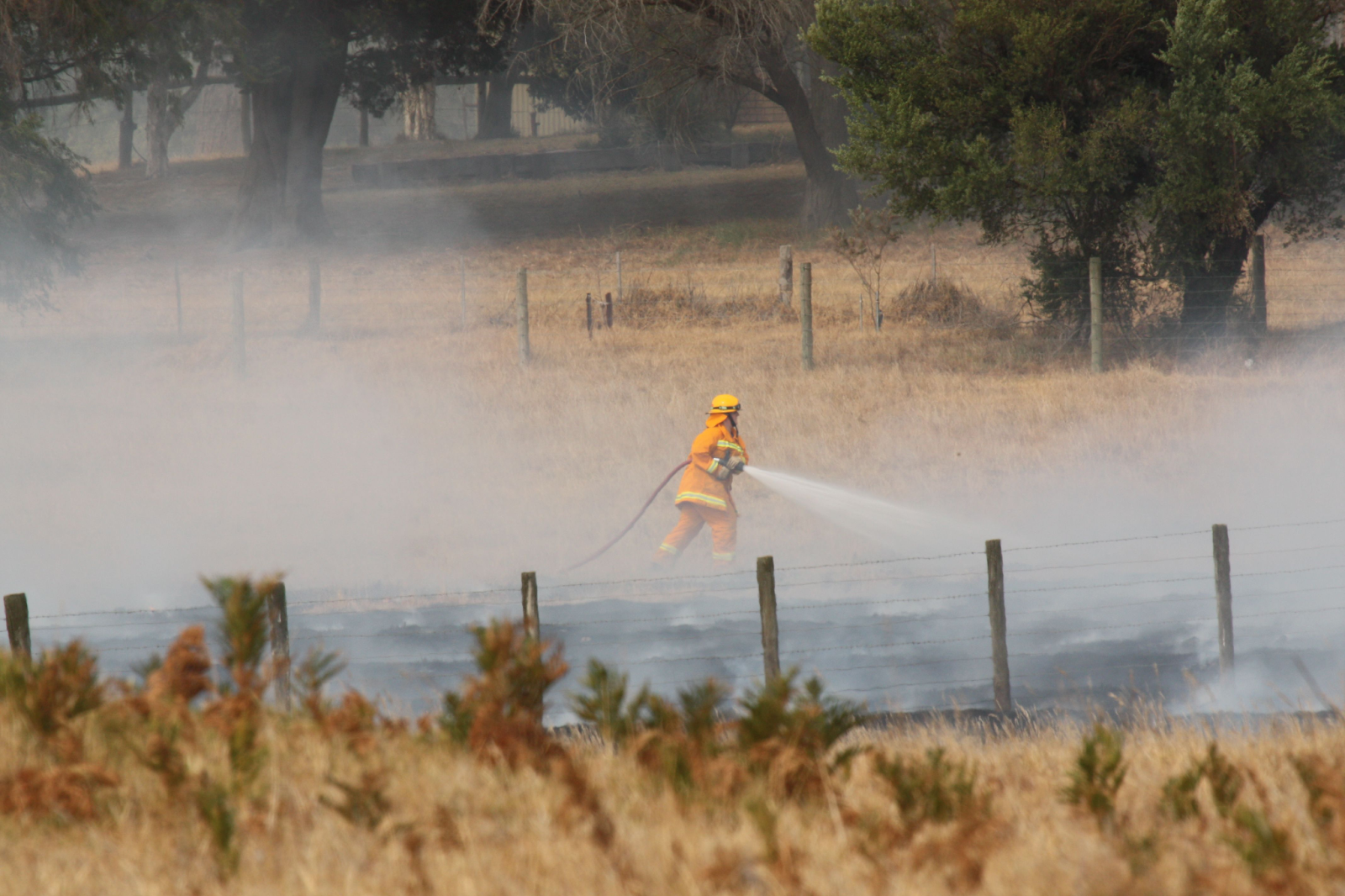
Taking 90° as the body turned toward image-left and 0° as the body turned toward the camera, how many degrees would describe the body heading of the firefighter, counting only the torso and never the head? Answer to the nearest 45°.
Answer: approximately 270°

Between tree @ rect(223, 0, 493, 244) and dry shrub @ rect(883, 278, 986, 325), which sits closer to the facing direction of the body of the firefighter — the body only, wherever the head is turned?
the dry shrub

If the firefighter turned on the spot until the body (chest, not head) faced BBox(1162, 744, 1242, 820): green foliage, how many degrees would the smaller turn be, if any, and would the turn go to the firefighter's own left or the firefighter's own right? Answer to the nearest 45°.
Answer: approximately 90° to the firefighter's own right

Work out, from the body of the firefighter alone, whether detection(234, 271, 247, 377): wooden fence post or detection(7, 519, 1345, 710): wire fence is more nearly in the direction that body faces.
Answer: the wire fence

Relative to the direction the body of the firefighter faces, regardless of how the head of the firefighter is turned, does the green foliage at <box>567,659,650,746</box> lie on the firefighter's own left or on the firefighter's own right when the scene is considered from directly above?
on the firefighter's own right

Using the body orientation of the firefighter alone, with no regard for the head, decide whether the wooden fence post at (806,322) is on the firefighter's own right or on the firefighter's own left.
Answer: on the firefighter's own left

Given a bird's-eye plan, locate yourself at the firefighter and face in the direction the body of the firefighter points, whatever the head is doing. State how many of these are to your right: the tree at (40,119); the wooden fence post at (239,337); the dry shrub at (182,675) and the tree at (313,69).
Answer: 1

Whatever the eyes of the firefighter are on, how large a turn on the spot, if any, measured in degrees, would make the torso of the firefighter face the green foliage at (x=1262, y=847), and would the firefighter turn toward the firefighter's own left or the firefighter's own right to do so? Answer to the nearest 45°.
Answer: approximately 90° to the firefighter's own right

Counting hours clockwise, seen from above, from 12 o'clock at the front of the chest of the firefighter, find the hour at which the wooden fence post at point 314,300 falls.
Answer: The wooden fence post is roughly at 8 o'clock from the firefighter.

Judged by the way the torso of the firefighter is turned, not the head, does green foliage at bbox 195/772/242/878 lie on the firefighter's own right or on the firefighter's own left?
on the firefighter's own right

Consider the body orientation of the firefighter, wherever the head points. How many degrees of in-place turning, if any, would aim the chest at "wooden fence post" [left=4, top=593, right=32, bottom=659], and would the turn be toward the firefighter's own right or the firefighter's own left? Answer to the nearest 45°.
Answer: approximately 135° to the firefighter's own right

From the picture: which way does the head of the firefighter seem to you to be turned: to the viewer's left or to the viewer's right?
to the viewer's right

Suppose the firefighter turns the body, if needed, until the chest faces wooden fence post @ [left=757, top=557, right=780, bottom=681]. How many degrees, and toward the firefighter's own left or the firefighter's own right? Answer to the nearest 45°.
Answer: approximately 90° to the firefighter's own right

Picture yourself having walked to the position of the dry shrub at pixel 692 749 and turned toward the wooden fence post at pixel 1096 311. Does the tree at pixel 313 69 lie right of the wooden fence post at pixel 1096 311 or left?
left

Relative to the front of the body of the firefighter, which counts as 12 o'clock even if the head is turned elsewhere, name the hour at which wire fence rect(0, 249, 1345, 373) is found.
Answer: The wire fence is roughly at 9 o'clock from the firefighter.

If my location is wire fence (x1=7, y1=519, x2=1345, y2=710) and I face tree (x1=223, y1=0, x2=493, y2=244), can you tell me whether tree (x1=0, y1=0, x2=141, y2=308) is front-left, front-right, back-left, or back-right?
front-left
